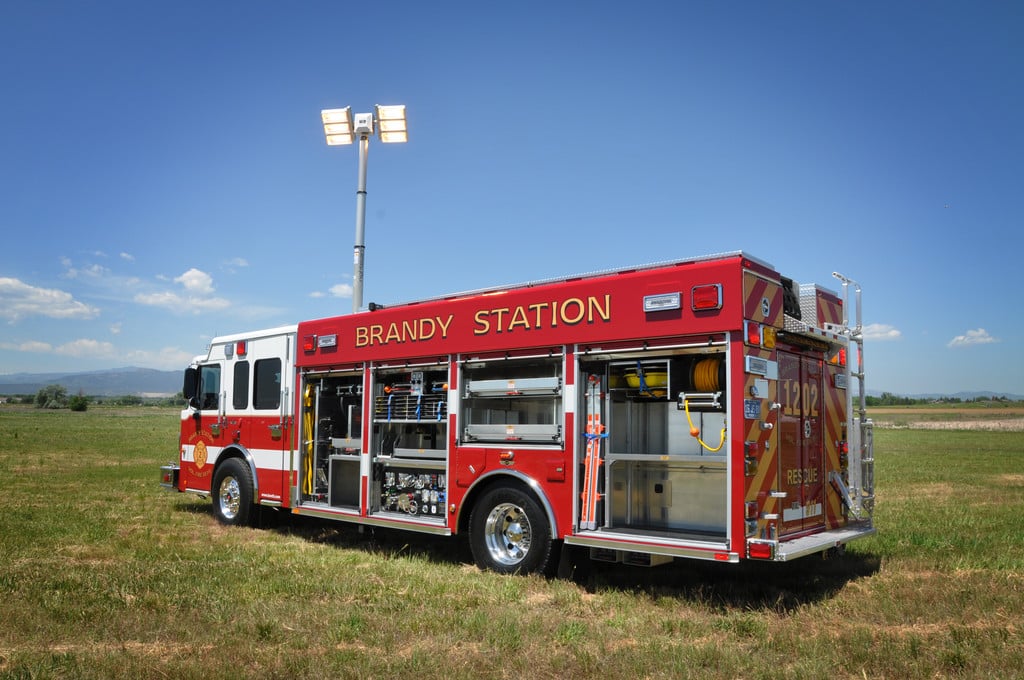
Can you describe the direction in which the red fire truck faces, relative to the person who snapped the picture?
facing away from the viewer and to the left of the viewer

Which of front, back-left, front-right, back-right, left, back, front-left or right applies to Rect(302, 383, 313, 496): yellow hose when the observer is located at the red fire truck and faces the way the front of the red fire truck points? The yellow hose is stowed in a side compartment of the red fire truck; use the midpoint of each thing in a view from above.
front
